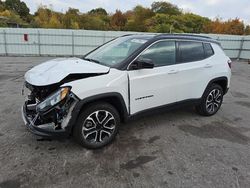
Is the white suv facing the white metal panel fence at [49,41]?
no

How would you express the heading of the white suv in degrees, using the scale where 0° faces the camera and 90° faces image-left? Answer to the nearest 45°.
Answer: approximately 45°

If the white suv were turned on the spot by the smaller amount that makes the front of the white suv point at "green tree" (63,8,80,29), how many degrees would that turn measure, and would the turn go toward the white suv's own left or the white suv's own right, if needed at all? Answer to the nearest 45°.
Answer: approximately 135° to the white suv's own right
